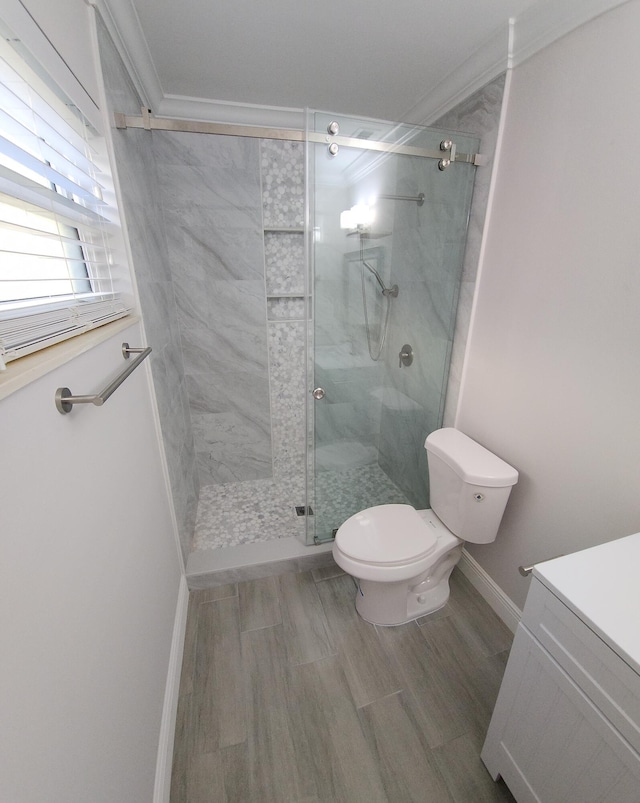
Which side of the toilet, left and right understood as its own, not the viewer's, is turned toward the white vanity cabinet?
left

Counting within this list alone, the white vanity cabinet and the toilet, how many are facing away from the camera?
0

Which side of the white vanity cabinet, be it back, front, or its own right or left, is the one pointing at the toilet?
right

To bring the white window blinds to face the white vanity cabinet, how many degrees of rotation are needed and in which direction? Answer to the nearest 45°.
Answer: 0° — it already faces it

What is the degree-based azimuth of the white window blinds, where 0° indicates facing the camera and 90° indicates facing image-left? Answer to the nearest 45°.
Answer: approximately 315°

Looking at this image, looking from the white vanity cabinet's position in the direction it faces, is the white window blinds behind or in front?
in front

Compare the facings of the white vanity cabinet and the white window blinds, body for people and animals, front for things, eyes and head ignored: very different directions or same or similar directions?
very different directions

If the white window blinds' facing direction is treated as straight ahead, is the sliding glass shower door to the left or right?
on its left

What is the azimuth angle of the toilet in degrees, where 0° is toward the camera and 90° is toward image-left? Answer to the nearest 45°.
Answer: approximately 45°

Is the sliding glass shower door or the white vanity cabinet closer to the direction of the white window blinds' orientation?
the white vanity cabinet
